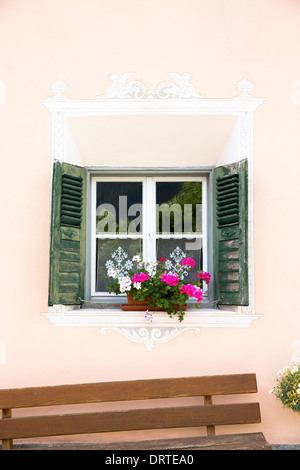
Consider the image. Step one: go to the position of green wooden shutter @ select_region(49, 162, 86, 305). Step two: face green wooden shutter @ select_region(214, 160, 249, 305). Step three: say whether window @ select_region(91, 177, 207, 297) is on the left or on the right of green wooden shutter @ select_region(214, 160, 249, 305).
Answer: left

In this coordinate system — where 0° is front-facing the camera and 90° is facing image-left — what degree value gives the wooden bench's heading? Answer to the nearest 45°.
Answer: approximately 0°
